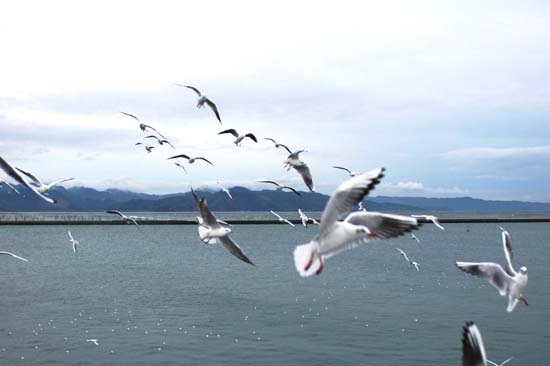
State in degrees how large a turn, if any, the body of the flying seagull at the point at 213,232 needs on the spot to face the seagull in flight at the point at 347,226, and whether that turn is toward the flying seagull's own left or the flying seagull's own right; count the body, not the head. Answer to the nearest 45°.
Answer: approximately 90° to the flying seagull's own right
